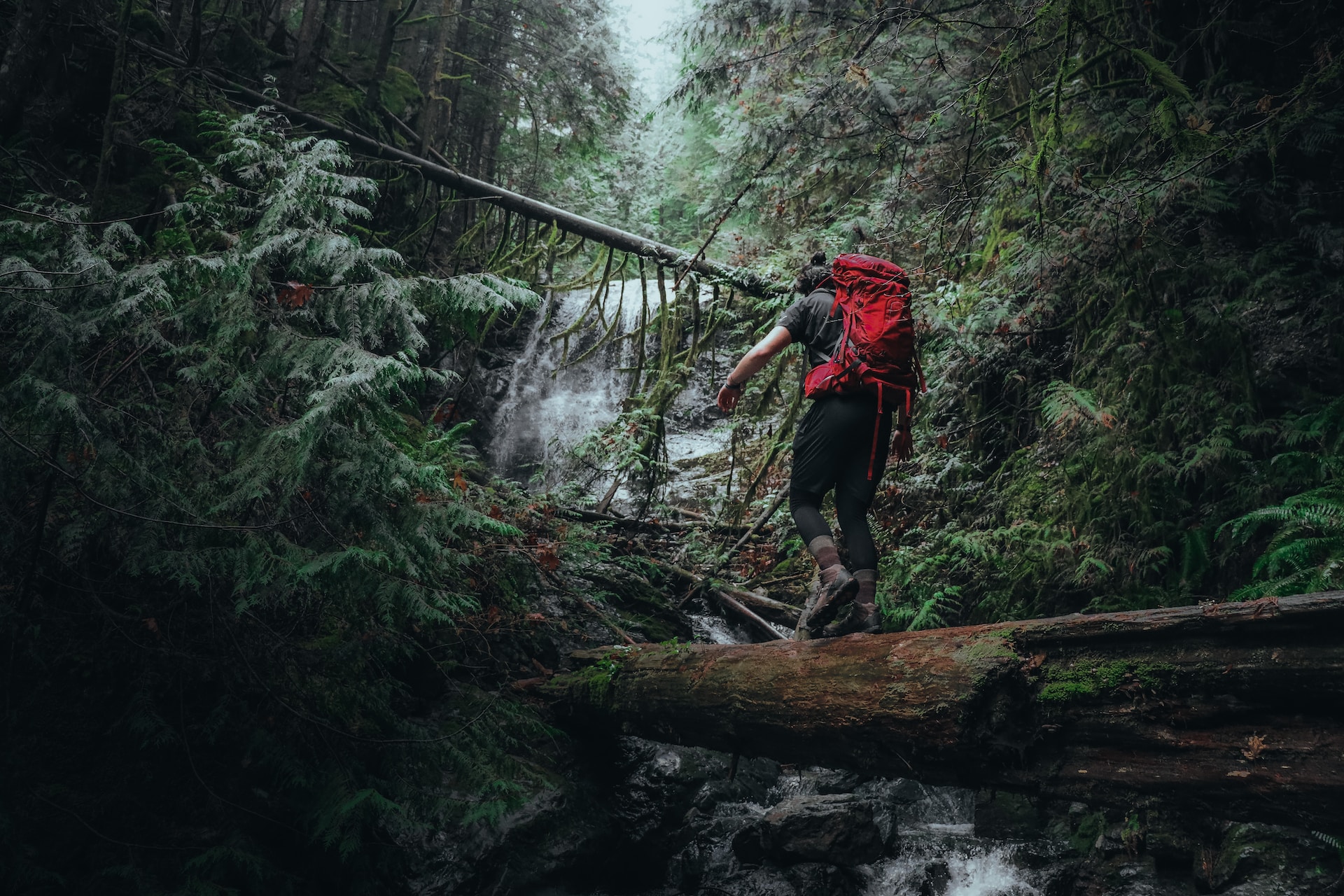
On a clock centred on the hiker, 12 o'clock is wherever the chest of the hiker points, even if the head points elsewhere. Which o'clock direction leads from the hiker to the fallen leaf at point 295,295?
The fallen leaf is roughly at 10 o'clock from the hiker.

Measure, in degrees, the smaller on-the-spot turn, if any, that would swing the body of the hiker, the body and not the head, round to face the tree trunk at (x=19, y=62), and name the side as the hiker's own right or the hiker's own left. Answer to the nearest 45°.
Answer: approximately 45° to the hiker's own left

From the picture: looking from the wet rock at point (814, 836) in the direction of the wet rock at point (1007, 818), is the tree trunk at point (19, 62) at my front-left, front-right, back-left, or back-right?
back-left

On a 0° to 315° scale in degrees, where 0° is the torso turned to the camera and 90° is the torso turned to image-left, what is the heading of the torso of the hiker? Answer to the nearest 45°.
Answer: approximately 135°

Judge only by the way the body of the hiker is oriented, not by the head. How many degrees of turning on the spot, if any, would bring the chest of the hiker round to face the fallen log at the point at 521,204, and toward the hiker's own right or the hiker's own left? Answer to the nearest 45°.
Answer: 0° — they already face it
